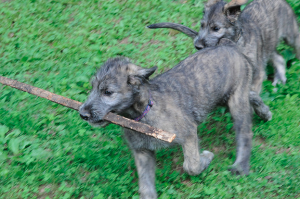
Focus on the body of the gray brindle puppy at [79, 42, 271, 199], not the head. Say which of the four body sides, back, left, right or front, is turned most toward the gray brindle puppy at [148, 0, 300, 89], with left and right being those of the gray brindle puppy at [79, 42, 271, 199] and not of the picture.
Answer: back

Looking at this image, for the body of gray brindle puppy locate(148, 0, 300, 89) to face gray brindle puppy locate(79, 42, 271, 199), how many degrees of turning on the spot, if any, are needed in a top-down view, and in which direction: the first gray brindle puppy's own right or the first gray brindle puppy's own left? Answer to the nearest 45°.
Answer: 0° — it already faces it

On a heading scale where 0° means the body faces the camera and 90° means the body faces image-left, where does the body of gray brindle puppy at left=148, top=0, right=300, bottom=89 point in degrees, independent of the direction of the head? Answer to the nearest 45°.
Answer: approximately 45°
